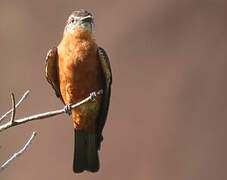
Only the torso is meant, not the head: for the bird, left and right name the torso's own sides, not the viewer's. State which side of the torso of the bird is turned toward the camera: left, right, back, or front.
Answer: front
